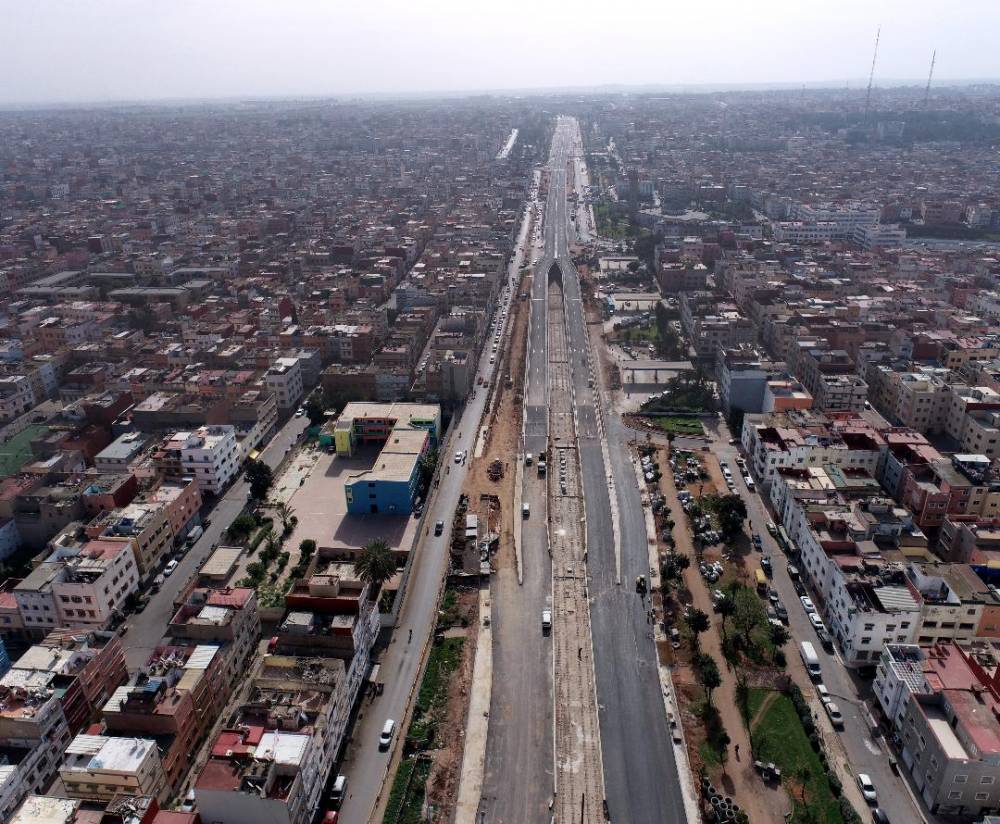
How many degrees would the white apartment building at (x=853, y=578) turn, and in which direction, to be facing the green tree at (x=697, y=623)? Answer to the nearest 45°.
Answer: approximately 45° to its left

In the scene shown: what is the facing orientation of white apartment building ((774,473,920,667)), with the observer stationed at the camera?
facing to the left of the viewer

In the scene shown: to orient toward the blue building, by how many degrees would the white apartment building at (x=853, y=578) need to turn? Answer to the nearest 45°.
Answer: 0° — it already faces it

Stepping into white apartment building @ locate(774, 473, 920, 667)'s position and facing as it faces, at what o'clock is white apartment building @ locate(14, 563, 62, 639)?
white apartment building @ locate(14, 563, 62, 639) is roughly at 11 o'clock from white apartment building @ locate(774, 473, 920, 667).

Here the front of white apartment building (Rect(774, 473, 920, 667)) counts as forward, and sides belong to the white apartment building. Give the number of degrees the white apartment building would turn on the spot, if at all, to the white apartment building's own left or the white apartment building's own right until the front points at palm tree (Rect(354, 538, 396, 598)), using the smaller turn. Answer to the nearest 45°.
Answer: approximately 45° to the white apartment building's own left

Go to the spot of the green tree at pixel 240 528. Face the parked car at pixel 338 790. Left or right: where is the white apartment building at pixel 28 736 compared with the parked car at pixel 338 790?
right

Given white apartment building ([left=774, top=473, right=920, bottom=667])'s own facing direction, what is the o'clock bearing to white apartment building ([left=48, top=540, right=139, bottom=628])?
white apartment building ([left=48, top=540, right=139, bottom=628]) is roughly at 11 o'clock from white apartment building ([left=774, top=473, right=920, bottom=667]).

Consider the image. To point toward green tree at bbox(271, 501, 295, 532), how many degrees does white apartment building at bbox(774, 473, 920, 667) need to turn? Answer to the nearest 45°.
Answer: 0° — it already faces it

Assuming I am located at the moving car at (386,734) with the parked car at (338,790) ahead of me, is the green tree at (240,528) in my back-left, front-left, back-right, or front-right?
back-right

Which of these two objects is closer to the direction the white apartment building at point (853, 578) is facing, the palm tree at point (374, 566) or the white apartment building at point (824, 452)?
the palm tree

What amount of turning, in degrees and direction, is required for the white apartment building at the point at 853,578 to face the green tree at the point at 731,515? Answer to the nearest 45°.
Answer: approximately 45° to its right
